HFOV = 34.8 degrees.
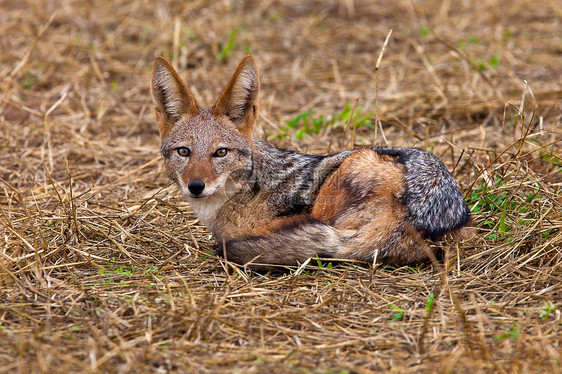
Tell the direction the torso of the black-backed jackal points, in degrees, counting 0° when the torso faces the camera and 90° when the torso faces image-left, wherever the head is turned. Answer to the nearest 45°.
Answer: approximately 90°
